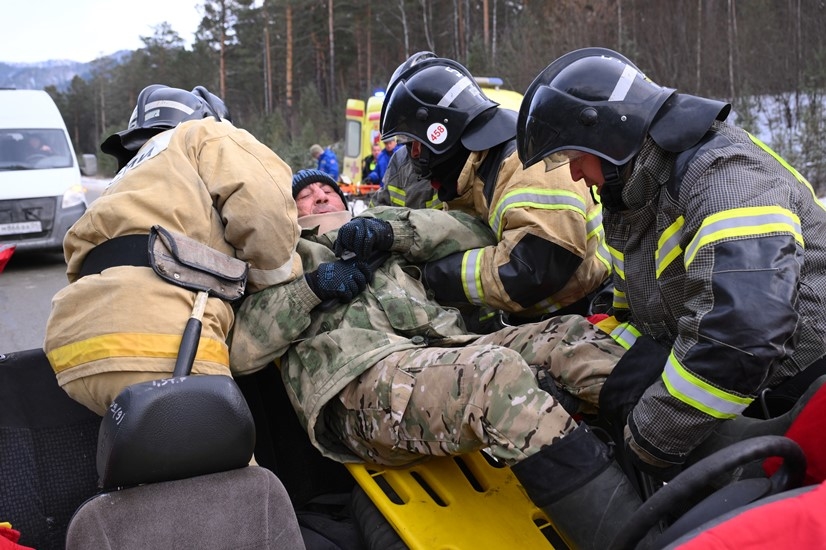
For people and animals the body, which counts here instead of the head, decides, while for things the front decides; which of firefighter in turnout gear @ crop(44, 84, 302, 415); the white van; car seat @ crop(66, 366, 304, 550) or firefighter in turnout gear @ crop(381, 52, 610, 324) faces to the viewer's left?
firefighter in turnout gear @ crop(381, 52, 610, 324)

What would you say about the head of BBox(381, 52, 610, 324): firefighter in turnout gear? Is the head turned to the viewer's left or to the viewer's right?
to the viewer's left

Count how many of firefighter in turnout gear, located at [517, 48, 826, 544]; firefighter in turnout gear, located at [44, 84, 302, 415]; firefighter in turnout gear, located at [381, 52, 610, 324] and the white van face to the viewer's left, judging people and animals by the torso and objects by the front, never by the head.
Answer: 2

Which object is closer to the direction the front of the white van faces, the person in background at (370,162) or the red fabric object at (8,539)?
the red fabric object

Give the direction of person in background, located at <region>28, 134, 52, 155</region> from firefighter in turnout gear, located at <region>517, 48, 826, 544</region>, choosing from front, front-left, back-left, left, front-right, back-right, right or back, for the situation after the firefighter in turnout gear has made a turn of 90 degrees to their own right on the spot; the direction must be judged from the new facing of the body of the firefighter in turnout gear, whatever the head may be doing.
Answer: front-left

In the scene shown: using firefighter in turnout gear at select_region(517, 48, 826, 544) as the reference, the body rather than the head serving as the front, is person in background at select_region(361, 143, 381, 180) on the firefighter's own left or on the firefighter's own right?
on the firefighter's own right

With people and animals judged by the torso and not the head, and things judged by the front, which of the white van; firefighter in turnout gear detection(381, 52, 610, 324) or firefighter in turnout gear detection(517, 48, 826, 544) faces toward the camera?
the white van

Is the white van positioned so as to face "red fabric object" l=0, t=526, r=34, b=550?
yes

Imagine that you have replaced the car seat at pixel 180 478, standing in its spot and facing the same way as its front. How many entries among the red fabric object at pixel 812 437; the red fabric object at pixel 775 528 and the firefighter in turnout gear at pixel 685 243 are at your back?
0

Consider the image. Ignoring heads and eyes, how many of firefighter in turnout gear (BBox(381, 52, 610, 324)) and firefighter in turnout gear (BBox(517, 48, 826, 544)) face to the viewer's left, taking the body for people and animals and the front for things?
2

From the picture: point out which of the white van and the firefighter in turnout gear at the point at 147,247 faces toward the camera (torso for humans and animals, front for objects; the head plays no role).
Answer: the white van

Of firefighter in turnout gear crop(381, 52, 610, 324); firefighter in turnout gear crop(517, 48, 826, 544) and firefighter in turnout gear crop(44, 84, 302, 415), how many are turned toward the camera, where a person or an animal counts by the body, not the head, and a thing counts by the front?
0

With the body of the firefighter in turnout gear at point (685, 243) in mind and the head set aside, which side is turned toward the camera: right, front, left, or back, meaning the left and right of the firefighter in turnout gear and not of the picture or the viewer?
left

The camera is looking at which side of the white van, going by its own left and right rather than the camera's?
front
